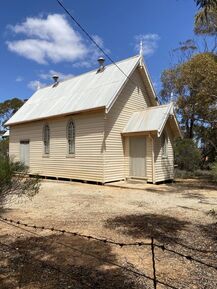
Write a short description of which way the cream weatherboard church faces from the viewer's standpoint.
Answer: facing the viewer and to the right of the viewer

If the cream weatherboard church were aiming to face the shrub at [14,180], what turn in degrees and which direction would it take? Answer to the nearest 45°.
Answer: approximately 45° to its right

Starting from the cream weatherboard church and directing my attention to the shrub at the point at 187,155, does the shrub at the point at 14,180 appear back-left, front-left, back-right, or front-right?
back-right

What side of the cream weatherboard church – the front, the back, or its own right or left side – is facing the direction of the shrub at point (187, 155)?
left
